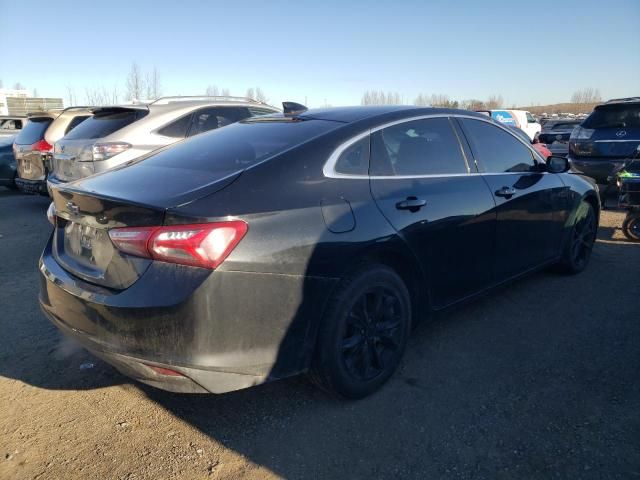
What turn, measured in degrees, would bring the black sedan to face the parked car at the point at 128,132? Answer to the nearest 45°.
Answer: approximately 90° to its left

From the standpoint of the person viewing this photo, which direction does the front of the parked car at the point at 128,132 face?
facing away from the viewer and to the right of the viewer

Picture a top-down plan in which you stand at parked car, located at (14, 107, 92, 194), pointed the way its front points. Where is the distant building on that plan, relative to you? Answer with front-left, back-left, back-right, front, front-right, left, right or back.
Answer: front-left

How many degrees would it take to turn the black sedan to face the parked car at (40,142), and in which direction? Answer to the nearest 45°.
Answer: approximately 90° to its left

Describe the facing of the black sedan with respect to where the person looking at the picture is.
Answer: facing away from the viewer and to the right of the viewer

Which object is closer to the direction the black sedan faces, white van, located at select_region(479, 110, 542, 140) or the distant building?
the white van

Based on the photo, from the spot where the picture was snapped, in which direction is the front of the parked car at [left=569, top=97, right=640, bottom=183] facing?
facing away from the viewer

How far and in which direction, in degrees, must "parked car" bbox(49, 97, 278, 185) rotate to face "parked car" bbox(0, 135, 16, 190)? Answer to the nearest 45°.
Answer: approximately 90° to its left

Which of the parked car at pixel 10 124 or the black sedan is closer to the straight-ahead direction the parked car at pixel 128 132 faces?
the parked car

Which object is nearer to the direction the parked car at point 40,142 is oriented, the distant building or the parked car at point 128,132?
the distant building

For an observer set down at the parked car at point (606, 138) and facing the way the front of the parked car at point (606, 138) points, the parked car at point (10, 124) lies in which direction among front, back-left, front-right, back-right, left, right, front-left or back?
left

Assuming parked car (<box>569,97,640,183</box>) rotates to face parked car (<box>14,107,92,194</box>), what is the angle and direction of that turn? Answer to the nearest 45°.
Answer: approximately 135° to its left

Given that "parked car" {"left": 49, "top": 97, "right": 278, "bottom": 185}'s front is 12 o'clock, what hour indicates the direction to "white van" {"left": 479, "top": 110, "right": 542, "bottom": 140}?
The white van is roughly at 12 o'clock from the parked car.

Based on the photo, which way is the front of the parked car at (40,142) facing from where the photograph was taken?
facing away from the viewer and to the right of the viewer
